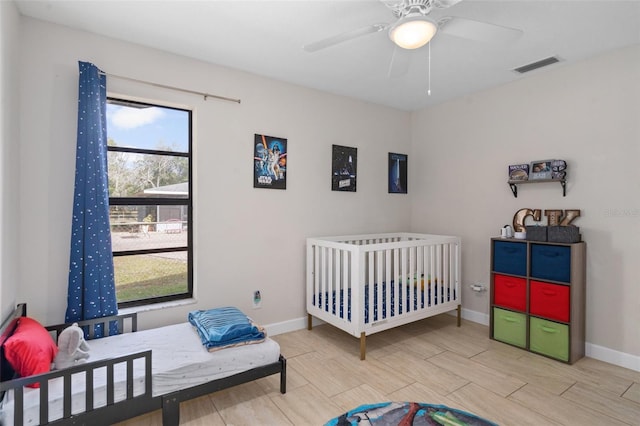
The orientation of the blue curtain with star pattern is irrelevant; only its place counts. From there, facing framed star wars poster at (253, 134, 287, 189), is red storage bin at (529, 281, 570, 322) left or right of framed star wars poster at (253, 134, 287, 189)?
right

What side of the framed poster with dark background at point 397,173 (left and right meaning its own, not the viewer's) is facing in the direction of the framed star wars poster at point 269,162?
right

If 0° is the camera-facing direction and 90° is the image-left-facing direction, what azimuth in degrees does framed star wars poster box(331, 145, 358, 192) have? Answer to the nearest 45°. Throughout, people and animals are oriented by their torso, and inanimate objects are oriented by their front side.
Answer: approximately 315°

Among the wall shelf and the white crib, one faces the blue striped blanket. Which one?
the wall shelf

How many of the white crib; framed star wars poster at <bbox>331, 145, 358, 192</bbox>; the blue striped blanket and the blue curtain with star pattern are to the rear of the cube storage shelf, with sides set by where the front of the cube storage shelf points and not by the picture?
0

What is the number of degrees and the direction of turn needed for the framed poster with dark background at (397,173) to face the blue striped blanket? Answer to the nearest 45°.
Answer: approximately 90° to its right

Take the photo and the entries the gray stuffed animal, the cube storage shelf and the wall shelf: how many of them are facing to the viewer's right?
1

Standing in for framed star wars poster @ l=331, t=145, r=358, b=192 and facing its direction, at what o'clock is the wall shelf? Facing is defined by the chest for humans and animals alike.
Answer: The wall shelf is roughly at 11 o'clock from the framed star wars poster.

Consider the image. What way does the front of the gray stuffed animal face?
to the viewer's right

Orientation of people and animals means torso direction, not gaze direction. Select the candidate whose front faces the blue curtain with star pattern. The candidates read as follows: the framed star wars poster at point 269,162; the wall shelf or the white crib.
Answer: the wall shelf

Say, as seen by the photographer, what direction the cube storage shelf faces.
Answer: facing the viewer and to the left of the viewer

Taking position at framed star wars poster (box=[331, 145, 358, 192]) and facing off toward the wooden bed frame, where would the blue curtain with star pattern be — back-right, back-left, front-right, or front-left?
front-right

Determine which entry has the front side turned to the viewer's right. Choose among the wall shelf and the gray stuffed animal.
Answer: the gray stuffed animal

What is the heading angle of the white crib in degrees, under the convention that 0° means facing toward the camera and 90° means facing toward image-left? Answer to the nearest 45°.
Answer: approximately 315°

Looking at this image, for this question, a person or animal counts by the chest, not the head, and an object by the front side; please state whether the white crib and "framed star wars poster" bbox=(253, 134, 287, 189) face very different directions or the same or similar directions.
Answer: same or similar directions
